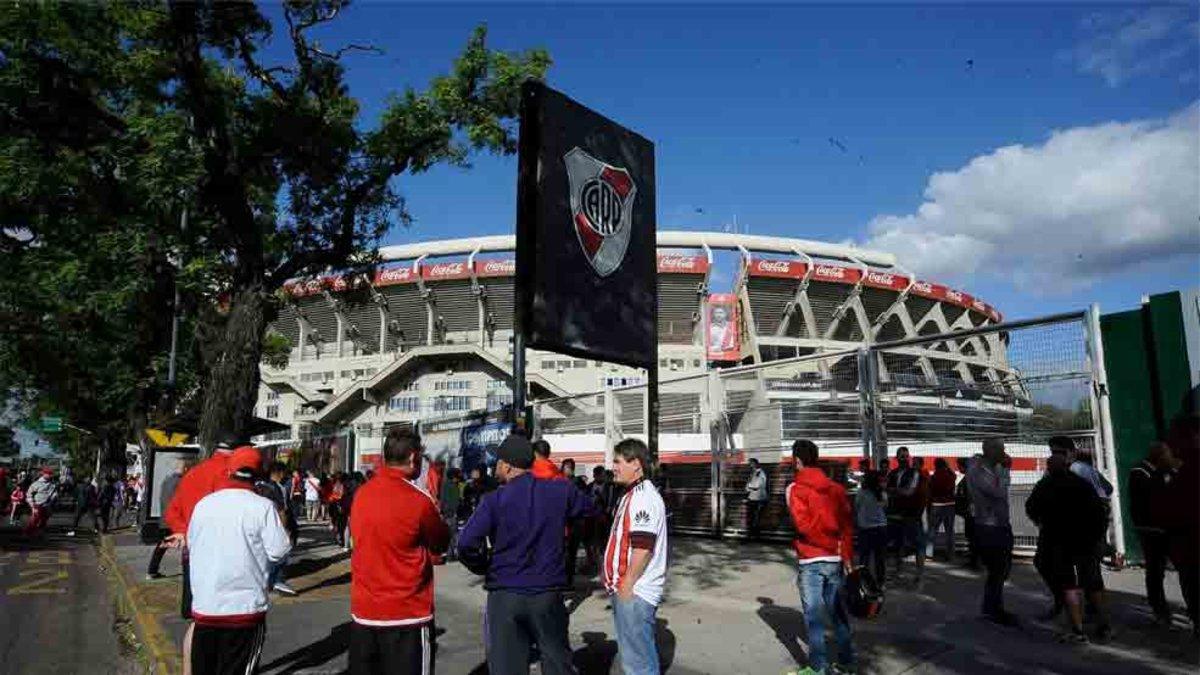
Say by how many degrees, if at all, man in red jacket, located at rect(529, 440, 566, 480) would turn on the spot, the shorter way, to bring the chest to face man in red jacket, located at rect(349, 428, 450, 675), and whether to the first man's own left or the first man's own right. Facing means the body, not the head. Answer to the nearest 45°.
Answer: approximately 180°

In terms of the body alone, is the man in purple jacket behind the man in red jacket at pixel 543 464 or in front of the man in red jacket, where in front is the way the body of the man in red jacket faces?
behind

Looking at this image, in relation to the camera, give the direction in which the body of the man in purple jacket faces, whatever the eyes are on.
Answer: away from the camera

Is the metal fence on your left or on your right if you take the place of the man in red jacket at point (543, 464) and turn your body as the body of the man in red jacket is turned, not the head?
on your right

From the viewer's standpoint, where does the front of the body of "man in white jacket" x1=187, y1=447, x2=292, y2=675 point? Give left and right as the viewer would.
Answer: facing away from the viewer

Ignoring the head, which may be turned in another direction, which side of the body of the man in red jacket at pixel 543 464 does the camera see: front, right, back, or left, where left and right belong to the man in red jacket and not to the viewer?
back

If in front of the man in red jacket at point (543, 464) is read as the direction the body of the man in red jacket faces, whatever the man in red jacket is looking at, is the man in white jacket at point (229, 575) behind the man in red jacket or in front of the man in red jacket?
behind

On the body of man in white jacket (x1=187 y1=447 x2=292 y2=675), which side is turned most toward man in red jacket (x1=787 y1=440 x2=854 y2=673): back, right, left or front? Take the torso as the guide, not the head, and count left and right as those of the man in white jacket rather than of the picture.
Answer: right

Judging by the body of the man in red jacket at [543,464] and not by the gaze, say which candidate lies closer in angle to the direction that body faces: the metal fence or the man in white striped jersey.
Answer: the metal fence

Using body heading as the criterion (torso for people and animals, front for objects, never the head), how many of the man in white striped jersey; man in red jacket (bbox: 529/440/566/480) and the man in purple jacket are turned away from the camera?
2
